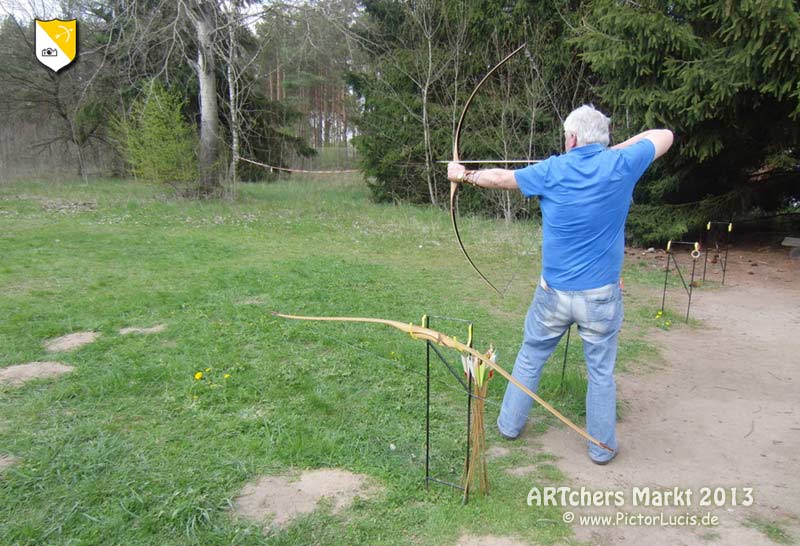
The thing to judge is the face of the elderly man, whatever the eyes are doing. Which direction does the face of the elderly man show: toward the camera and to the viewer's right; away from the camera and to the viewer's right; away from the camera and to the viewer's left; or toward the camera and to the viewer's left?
away from the camera and to the viewer's left

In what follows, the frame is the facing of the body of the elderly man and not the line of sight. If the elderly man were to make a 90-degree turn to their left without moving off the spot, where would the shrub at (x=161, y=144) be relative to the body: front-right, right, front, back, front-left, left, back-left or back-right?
front-right

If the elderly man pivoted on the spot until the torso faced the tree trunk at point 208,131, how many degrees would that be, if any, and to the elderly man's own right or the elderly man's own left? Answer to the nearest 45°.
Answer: approximately 45° to the elderly man's own left

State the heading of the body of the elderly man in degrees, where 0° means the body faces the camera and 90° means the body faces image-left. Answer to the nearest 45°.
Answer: approximately 180°
